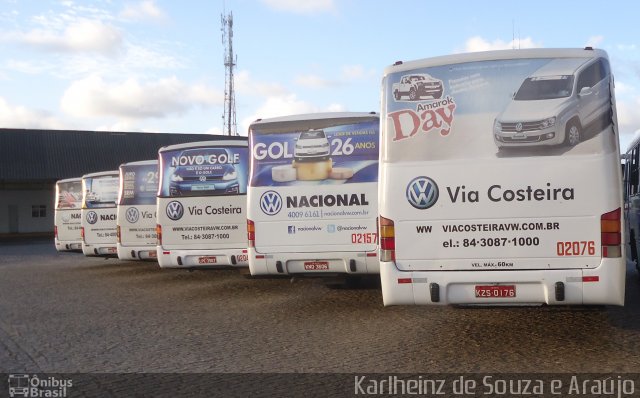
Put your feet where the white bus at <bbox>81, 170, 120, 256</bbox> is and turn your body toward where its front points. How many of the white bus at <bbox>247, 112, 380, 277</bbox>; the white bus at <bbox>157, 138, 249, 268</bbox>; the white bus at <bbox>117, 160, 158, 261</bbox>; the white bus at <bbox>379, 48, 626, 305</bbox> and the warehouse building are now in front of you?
1

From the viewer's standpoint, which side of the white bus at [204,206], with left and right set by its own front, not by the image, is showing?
back

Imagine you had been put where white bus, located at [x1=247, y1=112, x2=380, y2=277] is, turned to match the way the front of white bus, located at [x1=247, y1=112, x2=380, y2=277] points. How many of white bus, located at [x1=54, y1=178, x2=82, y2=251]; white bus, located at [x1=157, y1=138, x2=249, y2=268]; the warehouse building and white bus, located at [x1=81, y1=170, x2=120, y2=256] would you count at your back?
0

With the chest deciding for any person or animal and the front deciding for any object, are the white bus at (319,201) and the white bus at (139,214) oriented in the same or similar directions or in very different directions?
same or similar directions

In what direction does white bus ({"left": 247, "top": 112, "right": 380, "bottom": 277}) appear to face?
away from the camera

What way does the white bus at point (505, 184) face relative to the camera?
away from the camera

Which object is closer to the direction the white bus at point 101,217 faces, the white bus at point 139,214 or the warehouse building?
the warehouse building

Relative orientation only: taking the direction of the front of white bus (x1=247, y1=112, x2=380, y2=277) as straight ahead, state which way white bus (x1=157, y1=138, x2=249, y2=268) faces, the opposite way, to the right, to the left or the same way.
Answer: the same way

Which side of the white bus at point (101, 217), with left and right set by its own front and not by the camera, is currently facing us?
back

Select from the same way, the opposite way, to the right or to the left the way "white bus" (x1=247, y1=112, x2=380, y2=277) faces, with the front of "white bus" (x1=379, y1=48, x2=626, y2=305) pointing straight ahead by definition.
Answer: the same way

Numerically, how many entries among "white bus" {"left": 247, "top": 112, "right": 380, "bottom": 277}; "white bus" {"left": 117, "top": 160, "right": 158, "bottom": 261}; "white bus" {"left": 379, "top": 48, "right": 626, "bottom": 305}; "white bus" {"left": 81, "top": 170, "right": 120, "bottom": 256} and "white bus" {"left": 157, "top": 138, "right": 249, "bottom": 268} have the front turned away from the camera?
5

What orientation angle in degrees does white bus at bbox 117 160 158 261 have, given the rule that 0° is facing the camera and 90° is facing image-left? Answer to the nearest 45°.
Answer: approximately 180°

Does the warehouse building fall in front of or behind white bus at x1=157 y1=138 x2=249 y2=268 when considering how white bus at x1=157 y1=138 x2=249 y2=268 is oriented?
in front

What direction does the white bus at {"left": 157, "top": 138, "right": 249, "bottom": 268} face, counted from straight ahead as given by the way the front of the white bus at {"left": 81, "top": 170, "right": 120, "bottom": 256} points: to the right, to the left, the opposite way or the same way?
the same way

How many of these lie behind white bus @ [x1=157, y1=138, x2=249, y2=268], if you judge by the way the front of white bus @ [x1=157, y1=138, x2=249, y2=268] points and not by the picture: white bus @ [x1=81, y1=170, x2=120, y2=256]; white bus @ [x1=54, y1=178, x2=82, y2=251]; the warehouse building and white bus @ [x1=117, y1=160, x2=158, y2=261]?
0

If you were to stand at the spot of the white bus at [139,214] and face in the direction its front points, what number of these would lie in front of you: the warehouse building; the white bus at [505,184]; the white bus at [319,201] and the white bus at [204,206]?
1

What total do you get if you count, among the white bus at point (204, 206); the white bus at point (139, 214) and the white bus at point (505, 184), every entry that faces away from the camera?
3

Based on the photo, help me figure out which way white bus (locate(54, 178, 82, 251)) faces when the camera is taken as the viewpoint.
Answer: facing away from the viewer
